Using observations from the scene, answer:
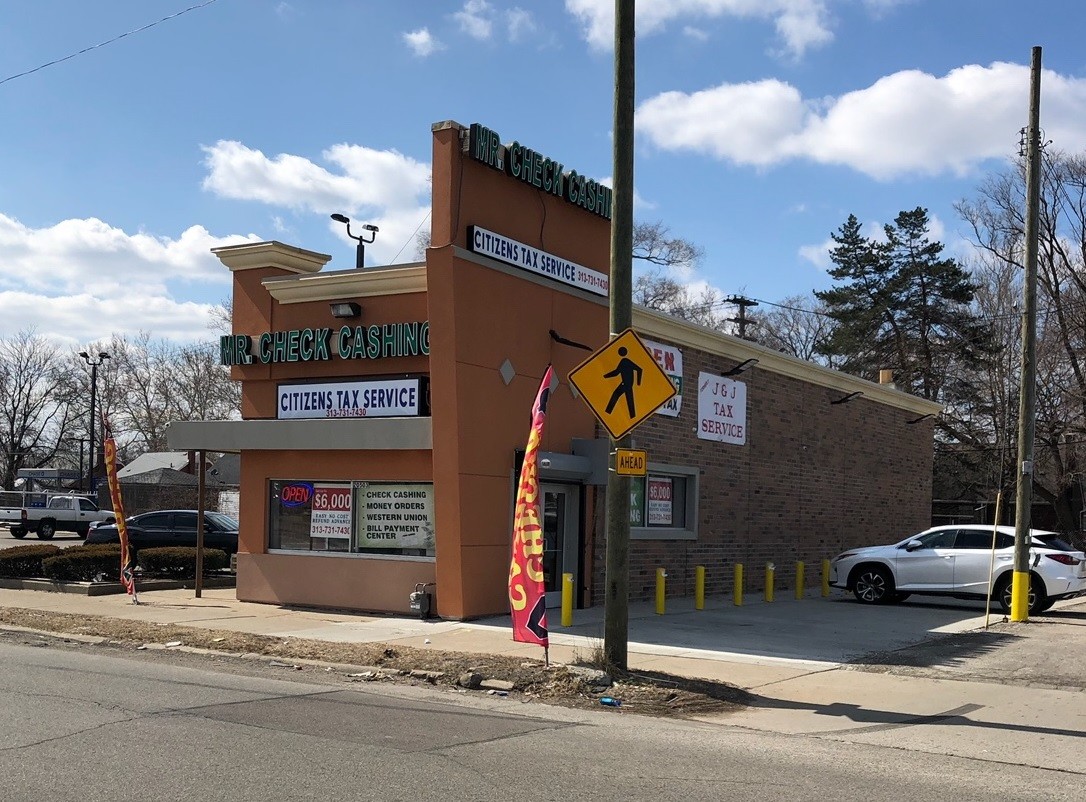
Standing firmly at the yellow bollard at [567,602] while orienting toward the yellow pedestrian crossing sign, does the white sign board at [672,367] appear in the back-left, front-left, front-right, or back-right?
back-left

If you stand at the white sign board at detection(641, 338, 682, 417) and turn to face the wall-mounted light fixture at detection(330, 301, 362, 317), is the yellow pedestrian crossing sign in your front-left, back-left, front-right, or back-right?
front-left

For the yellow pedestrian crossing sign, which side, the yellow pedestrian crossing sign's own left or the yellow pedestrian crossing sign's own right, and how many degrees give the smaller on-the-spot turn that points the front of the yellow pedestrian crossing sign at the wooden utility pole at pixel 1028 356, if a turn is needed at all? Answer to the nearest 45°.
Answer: approximately 135° to the yellow pedestrian crossing sign's own left

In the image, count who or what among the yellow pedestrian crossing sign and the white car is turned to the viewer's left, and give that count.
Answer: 1

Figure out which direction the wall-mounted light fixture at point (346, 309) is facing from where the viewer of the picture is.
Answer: facing the viewer and to the left of the viewer

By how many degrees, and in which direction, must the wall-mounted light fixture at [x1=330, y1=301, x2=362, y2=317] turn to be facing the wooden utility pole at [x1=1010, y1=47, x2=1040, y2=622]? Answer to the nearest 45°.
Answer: approximately 135° to its left

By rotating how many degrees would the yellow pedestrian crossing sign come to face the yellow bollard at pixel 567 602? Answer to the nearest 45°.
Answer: approximately 180°

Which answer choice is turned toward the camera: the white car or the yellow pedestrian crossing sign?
the yellow pedestrian crossing sign

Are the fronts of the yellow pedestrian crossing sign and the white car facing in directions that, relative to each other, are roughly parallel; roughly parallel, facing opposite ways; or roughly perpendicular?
roughly perpendicular

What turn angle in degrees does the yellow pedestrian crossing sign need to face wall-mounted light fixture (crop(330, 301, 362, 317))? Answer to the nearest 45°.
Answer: approximately 135° to its right

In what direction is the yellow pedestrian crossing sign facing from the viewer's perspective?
toward the camera

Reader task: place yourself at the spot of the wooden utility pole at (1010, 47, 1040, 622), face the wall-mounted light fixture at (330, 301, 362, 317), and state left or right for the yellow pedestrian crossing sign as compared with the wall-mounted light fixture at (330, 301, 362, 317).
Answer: left

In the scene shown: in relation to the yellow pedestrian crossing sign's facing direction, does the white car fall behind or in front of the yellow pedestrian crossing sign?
behind

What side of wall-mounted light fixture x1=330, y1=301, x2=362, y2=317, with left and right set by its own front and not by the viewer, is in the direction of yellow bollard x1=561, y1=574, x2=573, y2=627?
left

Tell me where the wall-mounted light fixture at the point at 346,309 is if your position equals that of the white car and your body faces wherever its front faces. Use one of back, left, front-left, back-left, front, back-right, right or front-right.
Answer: front-left

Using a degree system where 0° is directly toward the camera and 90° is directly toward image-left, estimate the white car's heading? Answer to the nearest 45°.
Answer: approximately 90°

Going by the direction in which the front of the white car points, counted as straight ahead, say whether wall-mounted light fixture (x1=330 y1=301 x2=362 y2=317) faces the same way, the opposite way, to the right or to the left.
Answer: to the left
